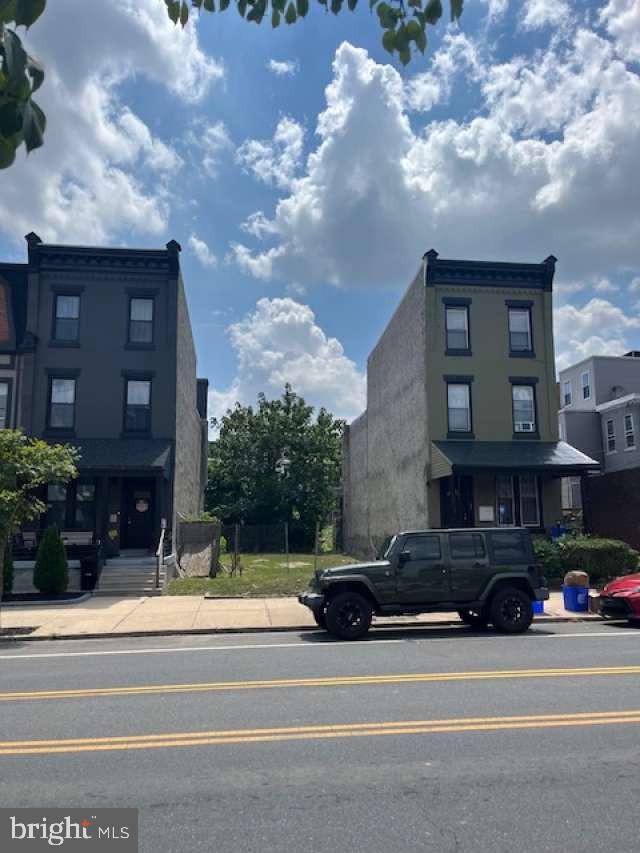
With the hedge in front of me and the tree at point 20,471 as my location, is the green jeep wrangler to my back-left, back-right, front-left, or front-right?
front-right

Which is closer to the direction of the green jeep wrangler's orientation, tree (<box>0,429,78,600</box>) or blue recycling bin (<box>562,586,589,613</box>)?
the tree

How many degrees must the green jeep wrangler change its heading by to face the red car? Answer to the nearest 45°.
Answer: approximately 135° to its right

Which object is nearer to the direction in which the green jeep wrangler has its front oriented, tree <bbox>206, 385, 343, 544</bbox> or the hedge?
the tree

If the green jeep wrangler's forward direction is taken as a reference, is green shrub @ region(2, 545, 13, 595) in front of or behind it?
in front

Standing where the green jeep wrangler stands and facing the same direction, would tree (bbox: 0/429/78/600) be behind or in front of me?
in front

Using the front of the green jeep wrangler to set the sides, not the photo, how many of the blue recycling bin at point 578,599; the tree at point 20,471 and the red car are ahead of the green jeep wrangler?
1

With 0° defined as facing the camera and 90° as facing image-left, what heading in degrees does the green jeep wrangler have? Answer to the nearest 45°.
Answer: approximately 90°

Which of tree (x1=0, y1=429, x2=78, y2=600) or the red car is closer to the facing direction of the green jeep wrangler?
the tree

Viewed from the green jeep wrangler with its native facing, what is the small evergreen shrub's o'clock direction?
The small evergreen shrub is roughly at 1 o'clock from the green jeep wrangler.

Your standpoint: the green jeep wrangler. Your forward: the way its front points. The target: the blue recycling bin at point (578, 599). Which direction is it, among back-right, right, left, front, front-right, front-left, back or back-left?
back-right
